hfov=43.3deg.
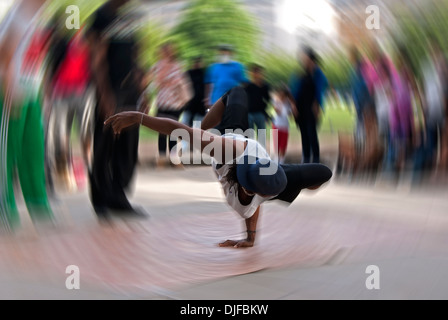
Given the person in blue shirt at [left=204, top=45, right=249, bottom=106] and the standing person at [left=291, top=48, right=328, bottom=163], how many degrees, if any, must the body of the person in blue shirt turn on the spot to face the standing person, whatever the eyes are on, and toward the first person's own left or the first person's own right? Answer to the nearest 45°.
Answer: approximately 45° to the first person's own left

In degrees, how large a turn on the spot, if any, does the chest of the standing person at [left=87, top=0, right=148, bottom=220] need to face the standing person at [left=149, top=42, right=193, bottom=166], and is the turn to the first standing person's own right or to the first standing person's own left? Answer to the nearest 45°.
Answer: approximately 135° to the first standing person's own left

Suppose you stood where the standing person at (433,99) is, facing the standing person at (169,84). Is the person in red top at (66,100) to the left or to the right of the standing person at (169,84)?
left

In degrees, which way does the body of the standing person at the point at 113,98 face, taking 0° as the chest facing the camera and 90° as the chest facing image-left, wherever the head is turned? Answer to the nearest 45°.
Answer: approximately 315°

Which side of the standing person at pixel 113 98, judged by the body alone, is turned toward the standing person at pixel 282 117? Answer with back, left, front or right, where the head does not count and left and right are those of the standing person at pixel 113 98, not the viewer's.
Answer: left

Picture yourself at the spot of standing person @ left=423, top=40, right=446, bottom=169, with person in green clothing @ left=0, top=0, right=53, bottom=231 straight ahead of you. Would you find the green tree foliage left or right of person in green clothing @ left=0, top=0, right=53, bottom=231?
right
